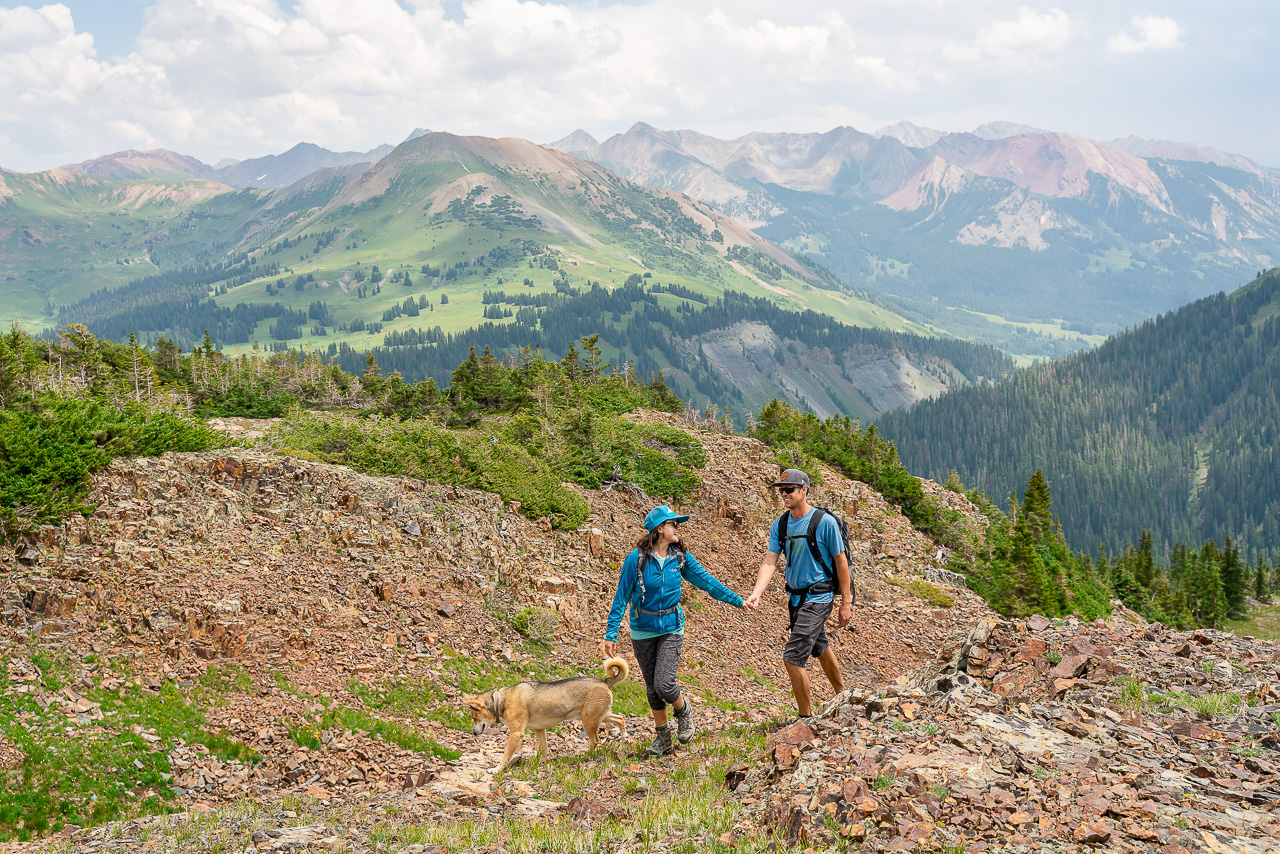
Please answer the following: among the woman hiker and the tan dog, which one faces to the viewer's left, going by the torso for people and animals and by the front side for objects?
the tan dog

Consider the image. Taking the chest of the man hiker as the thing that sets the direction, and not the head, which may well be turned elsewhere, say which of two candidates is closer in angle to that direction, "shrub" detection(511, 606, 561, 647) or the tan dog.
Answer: the tan dog

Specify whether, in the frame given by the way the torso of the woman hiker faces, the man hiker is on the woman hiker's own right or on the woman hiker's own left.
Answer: on the woman hiker's own left

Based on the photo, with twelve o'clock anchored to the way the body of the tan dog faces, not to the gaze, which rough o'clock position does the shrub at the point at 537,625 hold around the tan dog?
The shrub is roughly at 3 o'clock from the tan dog.

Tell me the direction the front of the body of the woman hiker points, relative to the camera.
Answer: toward the camera

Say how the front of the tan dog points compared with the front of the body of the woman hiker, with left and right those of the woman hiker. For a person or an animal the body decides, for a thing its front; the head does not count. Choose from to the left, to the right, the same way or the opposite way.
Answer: to the right

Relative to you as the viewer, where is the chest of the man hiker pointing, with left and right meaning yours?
facing the viewer and to the left of the viewer

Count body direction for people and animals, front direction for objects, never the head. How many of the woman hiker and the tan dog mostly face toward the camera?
1

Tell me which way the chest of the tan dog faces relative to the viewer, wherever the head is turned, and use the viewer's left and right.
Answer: facing to the left of the viewer

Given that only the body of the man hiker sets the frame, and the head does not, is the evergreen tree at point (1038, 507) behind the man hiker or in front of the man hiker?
behind

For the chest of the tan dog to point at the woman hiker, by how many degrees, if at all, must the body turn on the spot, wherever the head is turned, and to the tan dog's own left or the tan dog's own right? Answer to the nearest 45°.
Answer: approximately 135° to the tan dog's own left
